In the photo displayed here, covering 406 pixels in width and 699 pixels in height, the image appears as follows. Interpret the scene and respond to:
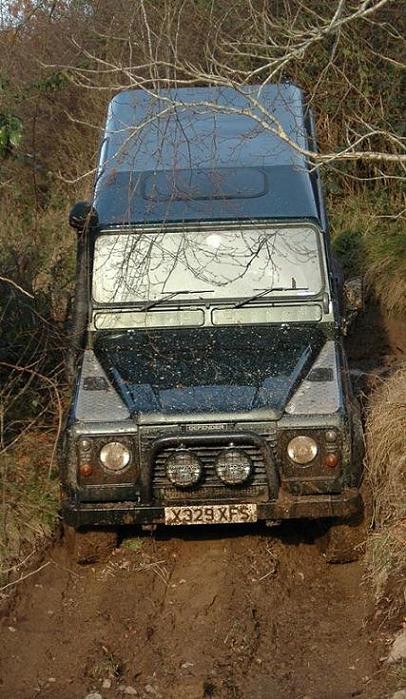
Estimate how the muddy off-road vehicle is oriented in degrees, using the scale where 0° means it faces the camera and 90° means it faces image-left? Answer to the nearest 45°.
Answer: approximately 0°
